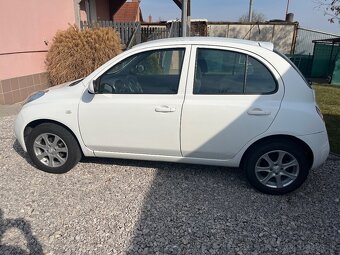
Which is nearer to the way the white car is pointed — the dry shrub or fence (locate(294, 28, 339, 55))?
the dry shrub

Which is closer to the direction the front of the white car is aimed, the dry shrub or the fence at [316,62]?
the dry shrub

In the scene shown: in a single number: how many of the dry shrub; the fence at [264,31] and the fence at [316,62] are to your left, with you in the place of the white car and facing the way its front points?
0

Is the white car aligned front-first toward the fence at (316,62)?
no

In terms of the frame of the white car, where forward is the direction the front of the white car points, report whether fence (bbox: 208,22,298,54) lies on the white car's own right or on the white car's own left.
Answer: on the white car's own right

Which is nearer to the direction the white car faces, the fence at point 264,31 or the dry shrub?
the dry shrub

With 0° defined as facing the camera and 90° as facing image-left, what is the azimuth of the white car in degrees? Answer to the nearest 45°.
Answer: approximately 90°

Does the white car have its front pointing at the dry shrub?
no

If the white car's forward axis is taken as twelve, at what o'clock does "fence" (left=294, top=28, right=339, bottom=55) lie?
The fence is roughly at 4 o'clock from the white car.

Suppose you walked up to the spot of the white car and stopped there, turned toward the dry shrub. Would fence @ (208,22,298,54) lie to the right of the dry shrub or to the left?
right
